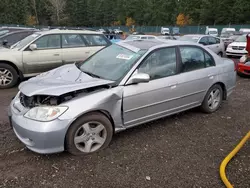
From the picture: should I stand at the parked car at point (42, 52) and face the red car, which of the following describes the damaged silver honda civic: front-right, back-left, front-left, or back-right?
front-right

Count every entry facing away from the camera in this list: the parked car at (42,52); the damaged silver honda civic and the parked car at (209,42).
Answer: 0

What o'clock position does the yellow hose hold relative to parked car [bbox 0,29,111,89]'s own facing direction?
The yellow hose is roughly at 8 o'clock from the parked car.

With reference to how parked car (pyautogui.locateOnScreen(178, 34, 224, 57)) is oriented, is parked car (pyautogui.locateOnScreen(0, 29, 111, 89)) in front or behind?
in front

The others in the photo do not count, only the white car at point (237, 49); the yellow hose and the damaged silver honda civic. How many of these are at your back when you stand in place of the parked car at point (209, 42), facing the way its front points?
1

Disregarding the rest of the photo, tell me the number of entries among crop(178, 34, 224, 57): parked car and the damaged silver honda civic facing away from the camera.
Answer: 0

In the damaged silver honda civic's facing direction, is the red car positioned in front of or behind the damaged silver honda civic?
behind

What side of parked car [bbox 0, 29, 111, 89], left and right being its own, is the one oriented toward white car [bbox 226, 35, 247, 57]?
back

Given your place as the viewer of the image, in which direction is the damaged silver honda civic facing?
facing the viewer and to the left of the viewer

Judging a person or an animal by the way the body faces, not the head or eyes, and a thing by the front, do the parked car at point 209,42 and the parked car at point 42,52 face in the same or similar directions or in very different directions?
same or similar directions

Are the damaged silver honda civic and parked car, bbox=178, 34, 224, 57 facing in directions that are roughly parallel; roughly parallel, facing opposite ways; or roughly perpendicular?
roughly parallel

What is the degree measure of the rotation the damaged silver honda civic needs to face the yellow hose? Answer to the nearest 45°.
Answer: approximately 135° to its left

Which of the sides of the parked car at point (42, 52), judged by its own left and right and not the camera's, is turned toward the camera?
left
